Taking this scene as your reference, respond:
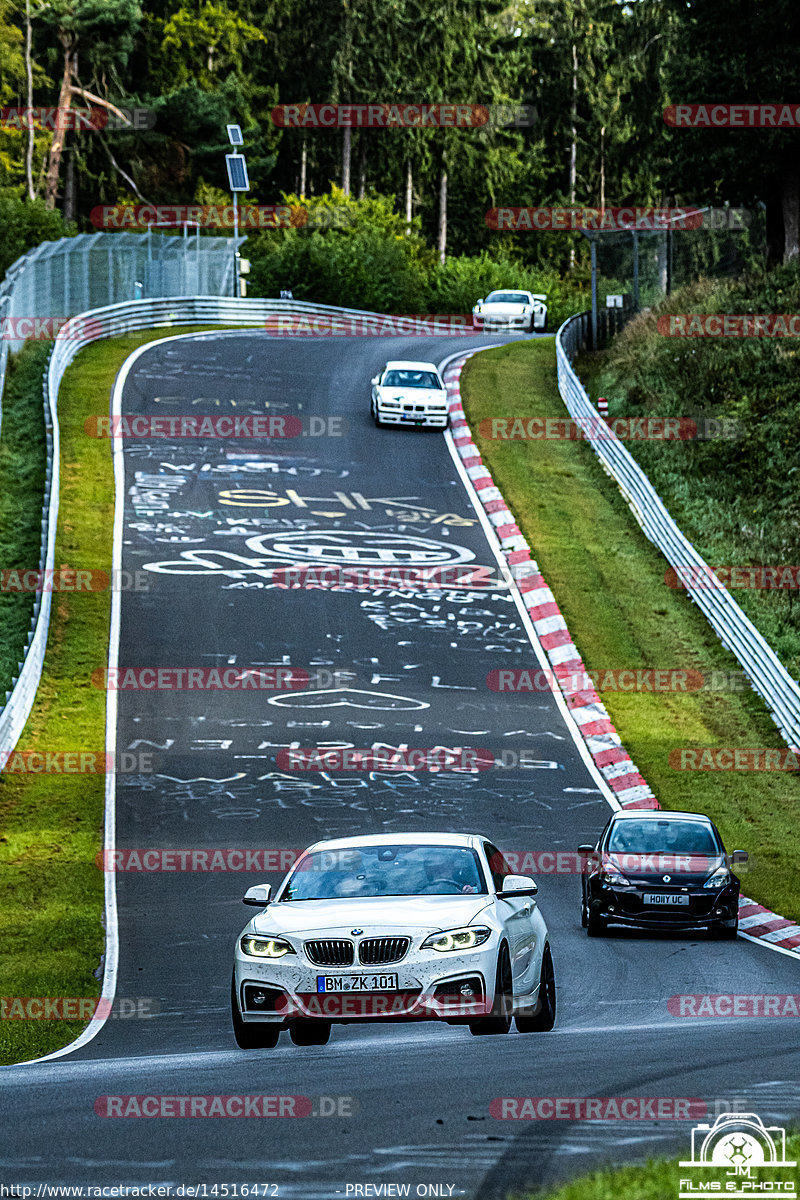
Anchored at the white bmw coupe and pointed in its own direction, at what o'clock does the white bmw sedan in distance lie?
The white bmw sedan in distance is roughly at 6 o'clock from the white bmw coupe.

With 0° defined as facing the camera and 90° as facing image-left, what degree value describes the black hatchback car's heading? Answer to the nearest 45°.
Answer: approximately 0°

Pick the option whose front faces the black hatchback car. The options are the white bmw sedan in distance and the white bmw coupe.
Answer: the white bmw sedan in distance

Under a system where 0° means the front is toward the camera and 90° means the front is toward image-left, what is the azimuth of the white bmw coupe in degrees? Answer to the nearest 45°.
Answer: approximately 0°

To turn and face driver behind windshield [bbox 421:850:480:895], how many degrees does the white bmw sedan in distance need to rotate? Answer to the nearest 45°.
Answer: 0° — it already faces them

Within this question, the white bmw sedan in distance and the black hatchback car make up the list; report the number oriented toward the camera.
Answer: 2

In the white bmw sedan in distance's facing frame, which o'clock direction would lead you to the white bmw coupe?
The white bmw coupe is roughly at 12 o'clock from the white bmw sedan in distance.

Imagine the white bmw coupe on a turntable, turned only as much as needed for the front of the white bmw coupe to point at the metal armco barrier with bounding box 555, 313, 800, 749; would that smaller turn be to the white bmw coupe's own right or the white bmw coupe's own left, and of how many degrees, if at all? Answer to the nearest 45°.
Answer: approximately 180°
